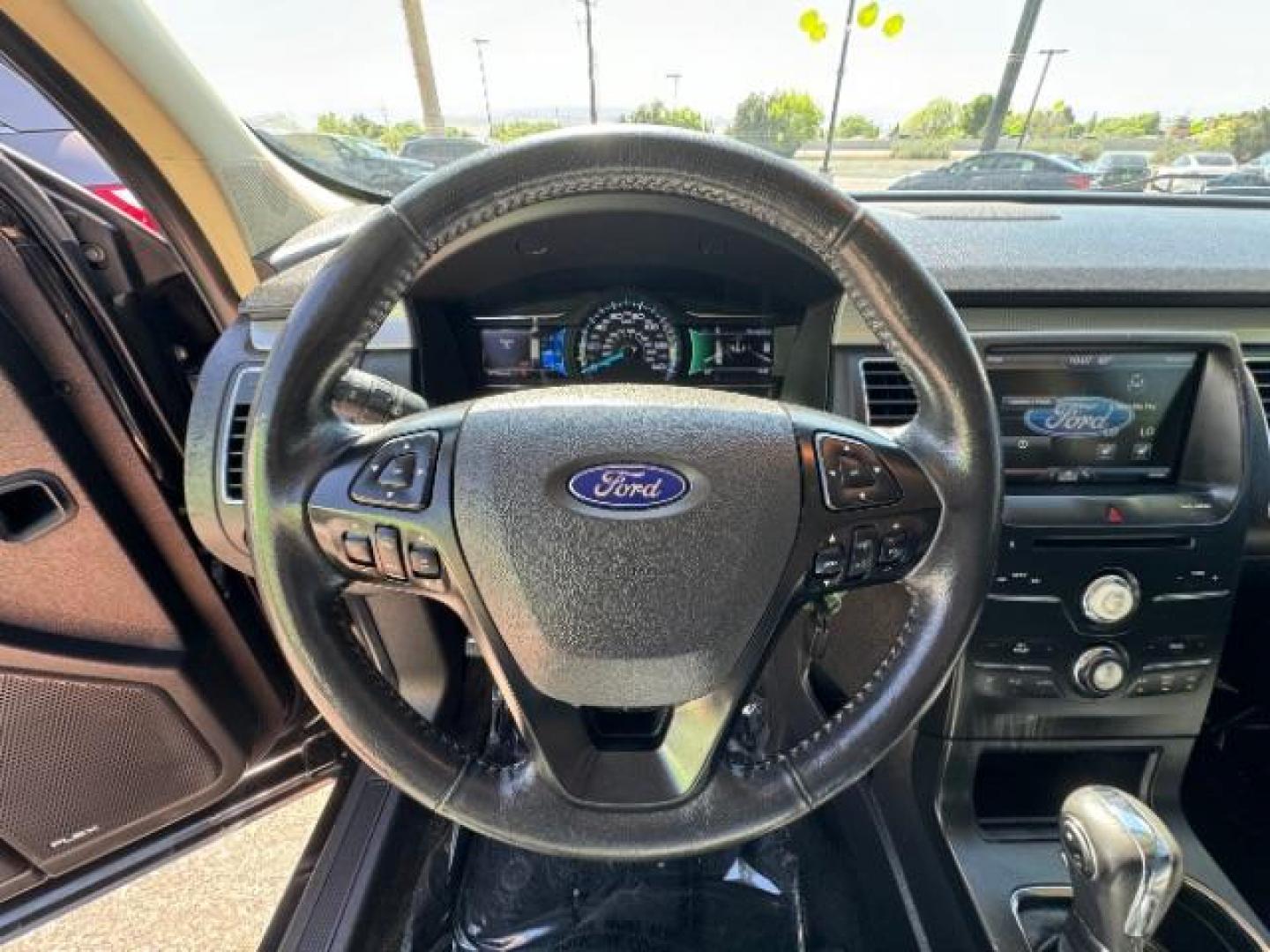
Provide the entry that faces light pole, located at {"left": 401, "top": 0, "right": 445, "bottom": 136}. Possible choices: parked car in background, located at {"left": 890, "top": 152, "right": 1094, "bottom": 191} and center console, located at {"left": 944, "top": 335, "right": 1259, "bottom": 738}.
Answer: the parked car in background

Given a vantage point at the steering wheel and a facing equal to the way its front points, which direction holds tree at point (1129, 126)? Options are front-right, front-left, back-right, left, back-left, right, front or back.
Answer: back-left

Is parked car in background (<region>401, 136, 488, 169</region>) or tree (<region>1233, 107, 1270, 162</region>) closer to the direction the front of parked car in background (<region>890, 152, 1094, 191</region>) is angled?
the parked car in background

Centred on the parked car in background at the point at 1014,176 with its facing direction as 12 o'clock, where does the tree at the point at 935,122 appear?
The tree is roughly at 2 o'clock from the parked car in background.

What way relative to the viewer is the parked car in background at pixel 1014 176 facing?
to the viewer's left
